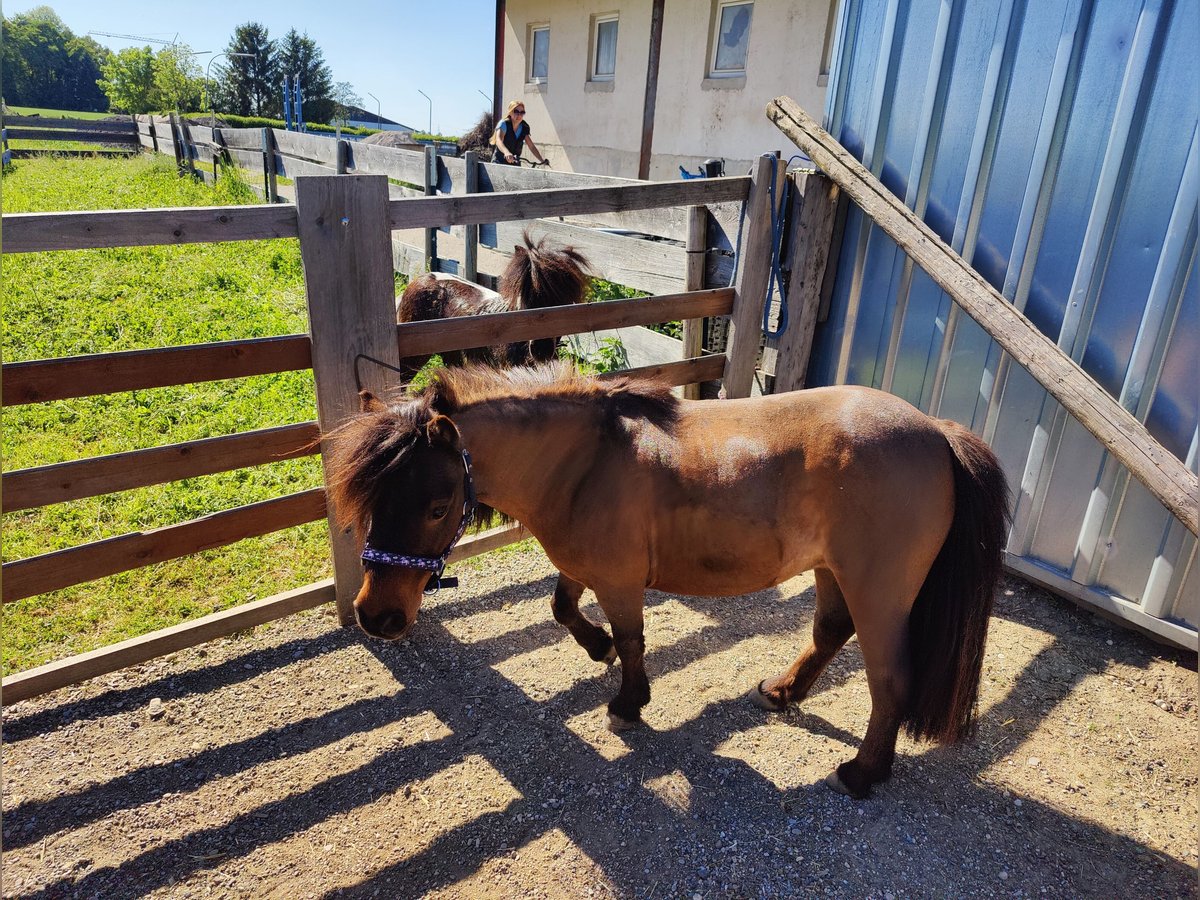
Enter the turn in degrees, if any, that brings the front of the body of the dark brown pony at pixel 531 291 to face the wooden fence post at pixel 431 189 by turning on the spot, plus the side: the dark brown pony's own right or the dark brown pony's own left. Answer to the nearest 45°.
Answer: approximately 90° to the dark brown pony's own left

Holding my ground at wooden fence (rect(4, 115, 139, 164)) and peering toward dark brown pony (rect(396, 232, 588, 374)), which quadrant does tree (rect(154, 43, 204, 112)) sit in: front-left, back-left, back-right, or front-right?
back-left

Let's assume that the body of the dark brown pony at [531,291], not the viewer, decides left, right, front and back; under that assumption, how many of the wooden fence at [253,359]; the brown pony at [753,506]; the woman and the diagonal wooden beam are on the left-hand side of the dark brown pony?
1

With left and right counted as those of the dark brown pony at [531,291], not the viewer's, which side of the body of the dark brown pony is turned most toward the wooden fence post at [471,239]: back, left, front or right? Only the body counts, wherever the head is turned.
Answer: left

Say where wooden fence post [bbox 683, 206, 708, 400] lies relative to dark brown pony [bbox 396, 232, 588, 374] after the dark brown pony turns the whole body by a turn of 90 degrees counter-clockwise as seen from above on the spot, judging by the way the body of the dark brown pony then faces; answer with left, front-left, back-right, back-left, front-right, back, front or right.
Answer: right

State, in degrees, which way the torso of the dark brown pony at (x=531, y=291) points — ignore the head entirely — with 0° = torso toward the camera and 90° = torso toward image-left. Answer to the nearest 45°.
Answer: approximately 270°

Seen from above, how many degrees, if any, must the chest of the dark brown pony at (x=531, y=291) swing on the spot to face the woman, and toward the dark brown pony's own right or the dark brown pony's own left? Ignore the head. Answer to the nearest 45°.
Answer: approximately 90° to the dark brown pony's own left

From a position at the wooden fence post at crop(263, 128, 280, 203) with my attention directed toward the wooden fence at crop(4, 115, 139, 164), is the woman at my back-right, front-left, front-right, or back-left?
back-right

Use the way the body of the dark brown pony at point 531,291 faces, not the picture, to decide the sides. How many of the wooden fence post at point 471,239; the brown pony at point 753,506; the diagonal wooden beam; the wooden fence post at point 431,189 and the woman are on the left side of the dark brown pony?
3

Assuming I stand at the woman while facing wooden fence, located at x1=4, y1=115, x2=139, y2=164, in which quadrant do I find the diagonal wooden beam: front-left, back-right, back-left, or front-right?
back-left

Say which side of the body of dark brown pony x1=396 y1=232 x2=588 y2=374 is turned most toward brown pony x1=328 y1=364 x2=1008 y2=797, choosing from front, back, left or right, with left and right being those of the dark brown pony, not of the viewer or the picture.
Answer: right

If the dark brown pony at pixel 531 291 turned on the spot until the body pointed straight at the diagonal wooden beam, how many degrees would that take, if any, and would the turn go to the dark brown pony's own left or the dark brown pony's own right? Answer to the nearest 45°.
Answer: approximately 45° to the dark brown pony's own right
